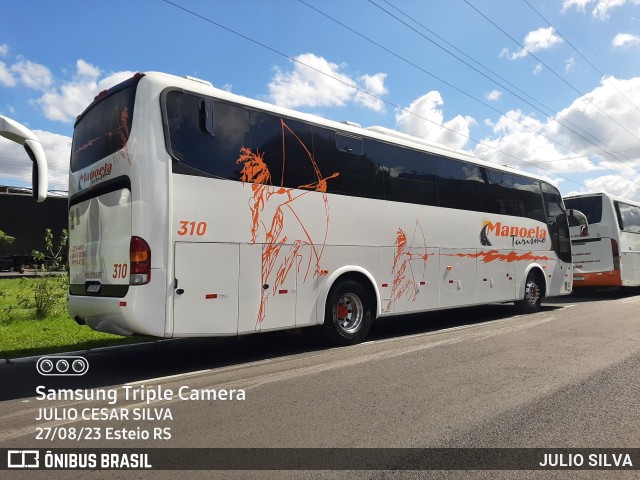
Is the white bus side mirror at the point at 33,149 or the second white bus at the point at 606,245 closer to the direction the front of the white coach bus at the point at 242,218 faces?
the second white bus

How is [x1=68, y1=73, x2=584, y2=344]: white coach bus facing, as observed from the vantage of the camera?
facing away from the viewer and to the right of the viewer

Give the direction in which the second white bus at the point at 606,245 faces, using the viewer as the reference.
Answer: facing away from the viewer and to the right of the viewer

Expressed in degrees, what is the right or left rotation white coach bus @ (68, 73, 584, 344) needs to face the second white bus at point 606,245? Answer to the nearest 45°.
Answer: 0° — it already faces it

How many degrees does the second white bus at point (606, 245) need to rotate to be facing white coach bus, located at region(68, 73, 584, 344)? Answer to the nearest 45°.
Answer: approximately 135° to its right

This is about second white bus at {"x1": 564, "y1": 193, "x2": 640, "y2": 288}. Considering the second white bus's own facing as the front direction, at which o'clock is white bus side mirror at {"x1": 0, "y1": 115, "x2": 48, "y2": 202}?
The white bus side mirror is roughly at 5 o'clock from the second white bus.
